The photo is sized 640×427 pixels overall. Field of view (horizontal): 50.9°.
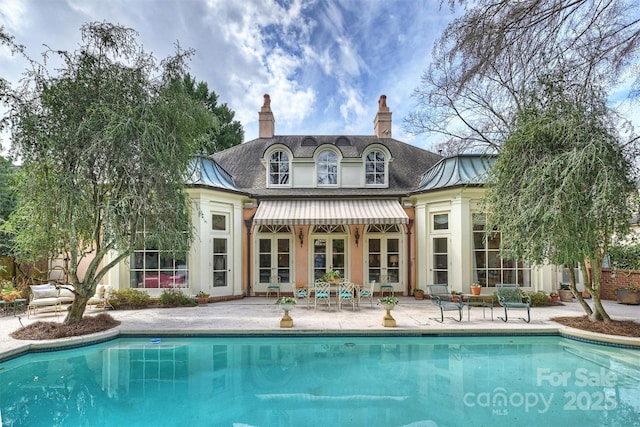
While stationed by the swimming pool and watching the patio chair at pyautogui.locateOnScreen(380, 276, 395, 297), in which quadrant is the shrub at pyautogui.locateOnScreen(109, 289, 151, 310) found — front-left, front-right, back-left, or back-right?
front-left

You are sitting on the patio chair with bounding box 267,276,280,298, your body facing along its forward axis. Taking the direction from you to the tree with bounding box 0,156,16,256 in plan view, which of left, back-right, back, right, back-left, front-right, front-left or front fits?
right

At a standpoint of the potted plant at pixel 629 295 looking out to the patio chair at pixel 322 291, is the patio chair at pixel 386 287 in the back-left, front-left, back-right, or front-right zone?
front-right

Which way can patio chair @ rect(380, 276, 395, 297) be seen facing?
toward the camera

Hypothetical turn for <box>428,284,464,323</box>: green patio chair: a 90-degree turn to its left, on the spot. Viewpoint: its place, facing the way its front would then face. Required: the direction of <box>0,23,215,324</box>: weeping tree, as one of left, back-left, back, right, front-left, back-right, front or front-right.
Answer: back

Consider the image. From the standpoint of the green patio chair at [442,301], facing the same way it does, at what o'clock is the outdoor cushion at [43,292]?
The outdoor cushion is roughly at 4 o'clock from the green patio chair.

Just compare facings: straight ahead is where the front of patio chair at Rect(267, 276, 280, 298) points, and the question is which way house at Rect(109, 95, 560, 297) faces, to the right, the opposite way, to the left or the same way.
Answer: the same way

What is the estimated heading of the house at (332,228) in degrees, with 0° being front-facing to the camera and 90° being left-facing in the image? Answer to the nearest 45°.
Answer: approximately 0°

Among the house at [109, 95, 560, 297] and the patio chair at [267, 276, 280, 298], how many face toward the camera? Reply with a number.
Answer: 2

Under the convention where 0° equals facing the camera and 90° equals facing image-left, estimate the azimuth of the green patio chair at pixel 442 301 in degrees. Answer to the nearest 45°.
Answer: approximately 315°

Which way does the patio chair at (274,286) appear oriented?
toward the camera

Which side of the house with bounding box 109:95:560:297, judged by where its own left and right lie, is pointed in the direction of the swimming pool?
front

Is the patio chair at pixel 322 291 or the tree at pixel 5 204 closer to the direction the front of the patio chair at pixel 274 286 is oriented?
the patio chair
